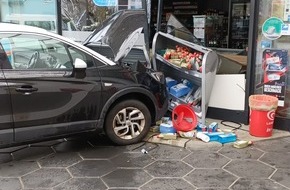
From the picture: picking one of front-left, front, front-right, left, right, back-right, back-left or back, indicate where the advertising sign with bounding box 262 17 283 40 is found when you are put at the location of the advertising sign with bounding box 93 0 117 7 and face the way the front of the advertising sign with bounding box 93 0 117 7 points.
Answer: front-left

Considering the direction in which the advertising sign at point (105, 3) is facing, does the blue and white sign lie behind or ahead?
ahead

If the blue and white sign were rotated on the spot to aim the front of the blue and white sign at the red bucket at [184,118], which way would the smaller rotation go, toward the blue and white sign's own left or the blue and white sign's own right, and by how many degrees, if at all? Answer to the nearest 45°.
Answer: approximately 90° to the blue and white sign's own right

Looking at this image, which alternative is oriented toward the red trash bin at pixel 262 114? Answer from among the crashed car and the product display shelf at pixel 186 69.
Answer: the crashed car

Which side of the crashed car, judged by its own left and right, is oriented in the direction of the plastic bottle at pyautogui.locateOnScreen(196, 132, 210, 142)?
front

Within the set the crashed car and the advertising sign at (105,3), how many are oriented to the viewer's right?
1

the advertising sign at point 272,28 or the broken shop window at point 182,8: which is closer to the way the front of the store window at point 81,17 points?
the advertising sign

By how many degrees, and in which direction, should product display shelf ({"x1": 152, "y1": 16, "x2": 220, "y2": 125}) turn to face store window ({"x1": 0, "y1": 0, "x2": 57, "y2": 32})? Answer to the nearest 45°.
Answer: approximately 90° to its right

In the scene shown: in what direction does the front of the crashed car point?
to the viewer's right

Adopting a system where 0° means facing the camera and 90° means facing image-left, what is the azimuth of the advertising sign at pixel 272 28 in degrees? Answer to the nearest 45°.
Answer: approximately 0°

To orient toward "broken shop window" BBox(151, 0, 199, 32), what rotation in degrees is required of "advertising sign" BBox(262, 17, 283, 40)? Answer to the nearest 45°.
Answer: approximately 135° to its right
